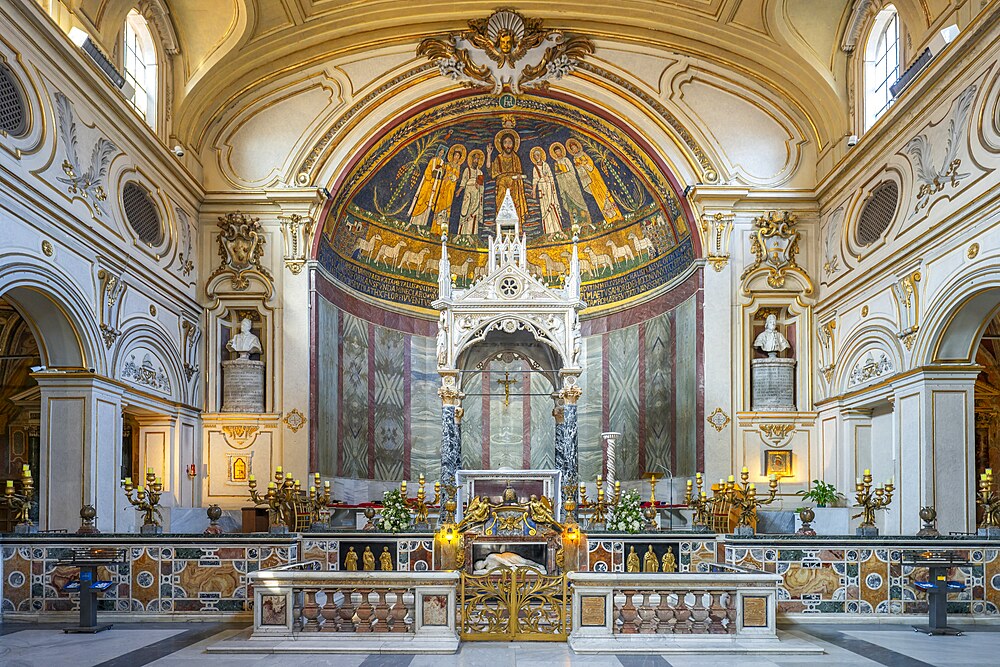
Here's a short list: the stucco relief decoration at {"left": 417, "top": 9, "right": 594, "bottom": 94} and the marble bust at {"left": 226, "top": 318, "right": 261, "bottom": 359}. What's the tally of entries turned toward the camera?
2

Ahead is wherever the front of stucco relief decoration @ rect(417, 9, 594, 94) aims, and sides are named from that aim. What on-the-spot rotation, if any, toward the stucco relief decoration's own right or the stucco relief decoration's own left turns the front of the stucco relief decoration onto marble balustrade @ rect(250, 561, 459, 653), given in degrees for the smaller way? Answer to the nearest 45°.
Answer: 0° — it already faces it

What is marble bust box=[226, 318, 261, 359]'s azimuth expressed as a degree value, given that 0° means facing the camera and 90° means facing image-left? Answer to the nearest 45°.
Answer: approximately 0°

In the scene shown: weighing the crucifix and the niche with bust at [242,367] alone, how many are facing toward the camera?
2

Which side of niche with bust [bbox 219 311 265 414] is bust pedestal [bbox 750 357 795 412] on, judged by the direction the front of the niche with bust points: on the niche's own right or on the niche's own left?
on the niche's own left

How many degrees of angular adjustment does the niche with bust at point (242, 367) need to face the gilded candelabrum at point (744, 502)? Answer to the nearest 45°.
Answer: approximately 45° to its left
